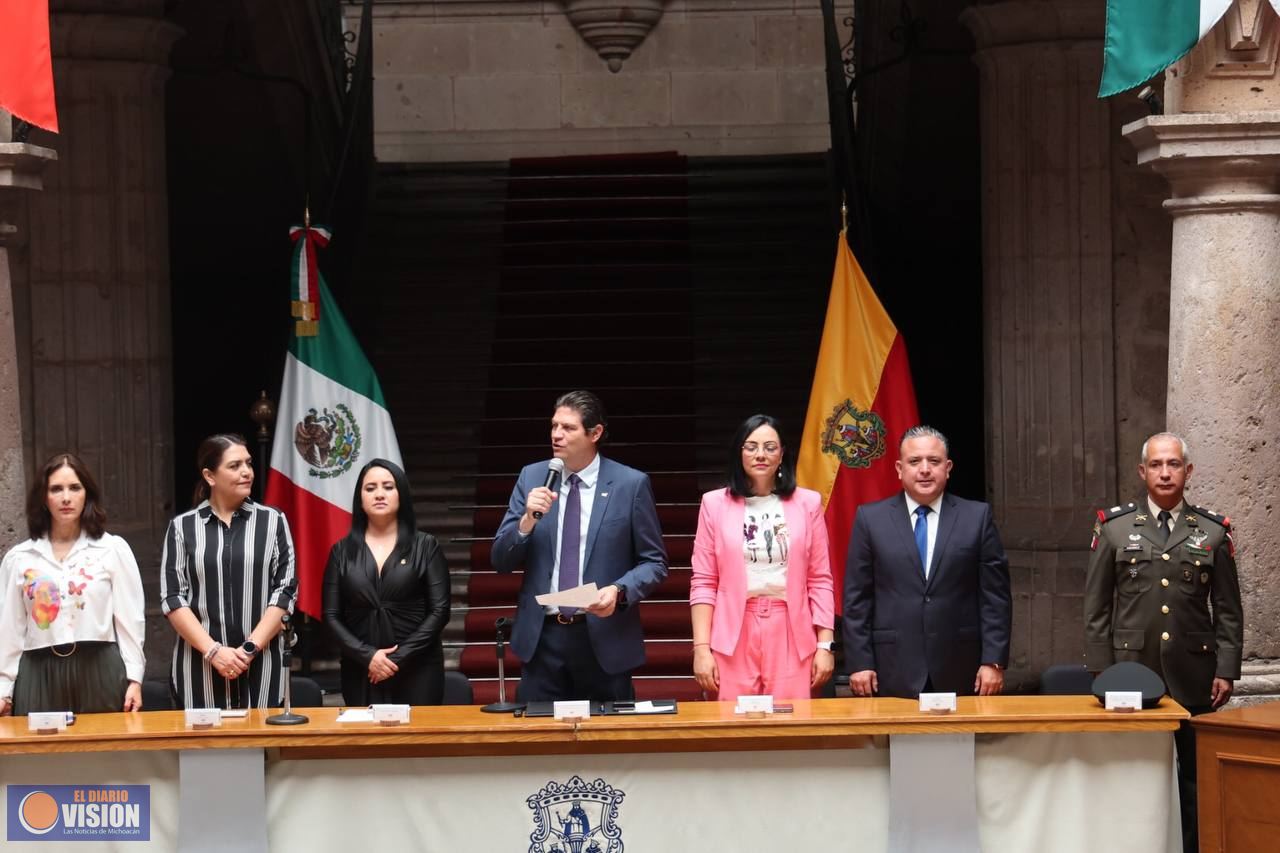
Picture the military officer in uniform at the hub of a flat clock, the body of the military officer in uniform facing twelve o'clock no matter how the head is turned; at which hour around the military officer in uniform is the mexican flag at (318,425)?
The mexican flag is roughly at 4 o'clock from the military officer in uniform.

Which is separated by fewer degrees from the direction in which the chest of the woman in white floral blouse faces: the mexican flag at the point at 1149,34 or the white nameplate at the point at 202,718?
the white nameplate

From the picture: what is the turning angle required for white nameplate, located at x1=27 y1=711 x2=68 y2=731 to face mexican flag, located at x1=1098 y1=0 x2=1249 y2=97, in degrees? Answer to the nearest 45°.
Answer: approximately 90° to its left

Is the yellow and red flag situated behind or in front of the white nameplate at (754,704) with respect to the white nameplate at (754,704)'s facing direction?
behind

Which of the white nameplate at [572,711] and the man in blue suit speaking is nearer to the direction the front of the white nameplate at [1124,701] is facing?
the white nameplate

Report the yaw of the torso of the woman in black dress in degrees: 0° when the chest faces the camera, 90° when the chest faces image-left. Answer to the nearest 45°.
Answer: approximately 0°

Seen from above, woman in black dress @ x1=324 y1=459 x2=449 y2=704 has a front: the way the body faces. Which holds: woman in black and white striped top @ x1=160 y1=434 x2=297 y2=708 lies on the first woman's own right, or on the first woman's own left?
on the first woman's own right

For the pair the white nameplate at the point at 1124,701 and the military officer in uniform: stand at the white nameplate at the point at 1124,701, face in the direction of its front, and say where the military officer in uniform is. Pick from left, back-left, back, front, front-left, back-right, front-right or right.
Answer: back
